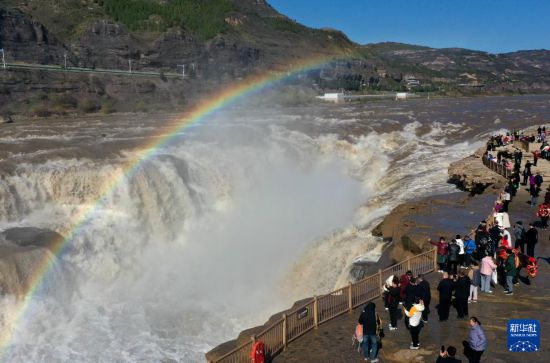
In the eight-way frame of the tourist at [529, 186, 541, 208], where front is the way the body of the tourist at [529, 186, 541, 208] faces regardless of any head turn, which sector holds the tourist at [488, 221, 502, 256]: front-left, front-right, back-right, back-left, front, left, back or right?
back

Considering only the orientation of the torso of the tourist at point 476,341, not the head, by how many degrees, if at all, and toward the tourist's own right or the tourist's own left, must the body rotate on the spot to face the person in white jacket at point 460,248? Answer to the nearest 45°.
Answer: approximately 90° to the tourist's own right

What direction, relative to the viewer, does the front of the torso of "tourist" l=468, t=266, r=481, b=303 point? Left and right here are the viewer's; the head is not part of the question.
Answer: facing away from the viewer and to the left of the viewer

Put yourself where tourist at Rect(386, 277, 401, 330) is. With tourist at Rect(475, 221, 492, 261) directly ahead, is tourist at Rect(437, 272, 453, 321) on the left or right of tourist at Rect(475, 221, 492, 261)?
right

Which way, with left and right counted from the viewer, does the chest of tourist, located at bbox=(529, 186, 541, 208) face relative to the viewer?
facing away from the viewer

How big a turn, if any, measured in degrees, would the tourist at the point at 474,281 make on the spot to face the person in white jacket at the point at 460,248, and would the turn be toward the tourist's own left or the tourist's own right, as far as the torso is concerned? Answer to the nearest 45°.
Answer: approximately 45° to the tourist's own right

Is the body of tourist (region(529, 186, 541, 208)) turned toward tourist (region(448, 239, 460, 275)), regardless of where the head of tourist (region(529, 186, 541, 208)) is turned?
no

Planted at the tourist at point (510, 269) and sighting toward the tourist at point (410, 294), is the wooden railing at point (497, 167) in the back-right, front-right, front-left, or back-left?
back-right
